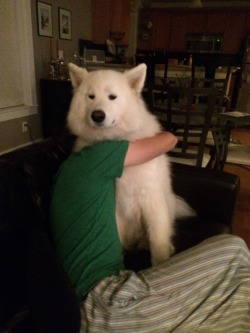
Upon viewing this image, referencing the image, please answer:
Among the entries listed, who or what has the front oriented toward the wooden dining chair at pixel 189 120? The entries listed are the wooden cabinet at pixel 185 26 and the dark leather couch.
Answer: the wooden cabinet

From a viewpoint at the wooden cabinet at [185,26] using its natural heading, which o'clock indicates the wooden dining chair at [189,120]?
The wooden dining chair is roughly at 12 o'clock from the wooden cabinet.

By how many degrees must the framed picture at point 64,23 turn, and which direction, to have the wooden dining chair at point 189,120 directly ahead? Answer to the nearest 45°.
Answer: approximately 45° to its right

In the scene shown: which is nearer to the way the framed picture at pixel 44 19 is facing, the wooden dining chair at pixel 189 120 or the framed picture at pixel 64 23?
the wooden dining chair

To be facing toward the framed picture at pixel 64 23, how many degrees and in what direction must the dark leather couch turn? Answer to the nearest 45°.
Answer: approximately 135° to its left

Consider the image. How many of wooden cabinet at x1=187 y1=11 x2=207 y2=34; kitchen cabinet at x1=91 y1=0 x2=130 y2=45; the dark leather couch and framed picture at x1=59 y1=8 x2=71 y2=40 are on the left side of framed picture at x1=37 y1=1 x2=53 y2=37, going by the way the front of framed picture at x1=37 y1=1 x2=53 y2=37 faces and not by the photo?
3

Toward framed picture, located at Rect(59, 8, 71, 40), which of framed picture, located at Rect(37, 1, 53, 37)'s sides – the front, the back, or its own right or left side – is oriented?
left

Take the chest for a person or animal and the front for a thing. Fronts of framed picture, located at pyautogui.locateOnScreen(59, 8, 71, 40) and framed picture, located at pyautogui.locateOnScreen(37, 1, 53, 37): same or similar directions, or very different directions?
same or similar directions

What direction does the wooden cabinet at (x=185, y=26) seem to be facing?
toward the camera

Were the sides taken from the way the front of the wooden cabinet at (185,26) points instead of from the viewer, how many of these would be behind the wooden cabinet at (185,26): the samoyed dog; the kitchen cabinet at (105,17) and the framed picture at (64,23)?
0

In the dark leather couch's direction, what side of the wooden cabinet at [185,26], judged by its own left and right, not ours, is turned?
front

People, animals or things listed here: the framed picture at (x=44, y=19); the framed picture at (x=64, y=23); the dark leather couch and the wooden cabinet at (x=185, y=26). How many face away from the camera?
0

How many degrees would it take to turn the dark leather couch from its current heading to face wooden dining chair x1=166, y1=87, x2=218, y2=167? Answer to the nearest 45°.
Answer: approximately 90° to its left

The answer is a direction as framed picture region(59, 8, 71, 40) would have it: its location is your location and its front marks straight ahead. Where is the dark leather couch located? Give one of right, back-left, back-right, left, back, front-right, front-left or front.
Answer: front-right
